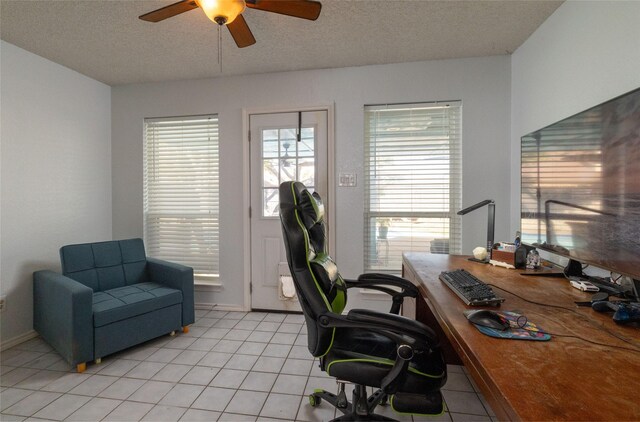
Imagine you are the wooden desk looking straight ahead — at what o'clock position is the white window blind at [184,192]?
The white window blind is roughly at 2 o'clock from the wooden desk.

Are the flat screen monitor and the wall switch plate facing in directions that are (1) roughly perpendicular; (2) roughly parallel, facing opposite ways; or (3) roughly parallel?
roughly perpendicular

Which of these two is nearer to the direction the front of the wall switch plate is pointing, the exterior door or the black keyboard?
the black keyboard

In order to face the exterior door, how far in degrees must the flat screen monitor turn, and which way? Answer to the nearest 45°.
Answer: approximately 45° to its right

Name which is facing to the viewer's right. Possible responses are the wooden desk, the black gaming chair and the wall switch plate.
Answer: the black gaming chair

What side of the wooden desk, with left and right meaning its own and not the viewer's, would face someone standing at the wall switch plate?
right

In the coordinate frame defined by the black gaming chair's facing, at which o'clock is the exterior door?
The exterior door is roughly at 8 o'clock from the black gaming chair.

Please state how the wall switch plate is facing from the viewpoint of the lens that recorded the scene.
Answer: facing the viewer

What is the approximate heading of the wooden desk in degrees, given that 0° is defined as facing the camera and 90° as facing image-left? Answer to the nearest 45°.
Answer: approximately 45°

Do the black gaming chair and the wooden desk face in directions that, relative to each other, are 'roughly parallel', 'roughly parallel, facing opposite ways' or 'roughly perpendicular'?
roughly parallel, facing opposite ways

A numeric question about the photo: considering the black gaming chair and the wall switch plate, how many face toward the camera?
1

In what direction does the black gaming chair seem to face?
to the viewer's right

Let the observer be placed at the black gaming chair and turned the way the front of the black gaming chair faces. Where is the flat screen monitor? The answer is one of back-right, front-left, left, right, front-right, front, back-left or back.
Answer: front

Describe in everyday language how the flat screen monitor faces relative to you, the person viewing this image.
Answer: facing the viewer and to the left of the viewer

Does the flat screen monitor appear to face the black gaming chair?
yes

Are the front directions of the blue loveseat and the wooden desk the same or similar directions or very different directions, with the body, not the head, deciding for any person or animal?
very different directions

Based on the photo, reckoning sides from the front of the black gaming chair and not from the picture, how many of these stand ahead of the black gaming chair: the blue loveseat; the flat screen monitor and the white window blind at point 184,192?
1

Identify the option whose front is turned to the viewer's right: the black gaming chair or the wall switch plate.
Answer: the black gaming chair

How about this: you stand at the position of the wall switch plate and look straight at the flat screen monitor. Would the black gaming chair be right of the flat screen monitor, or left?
right
